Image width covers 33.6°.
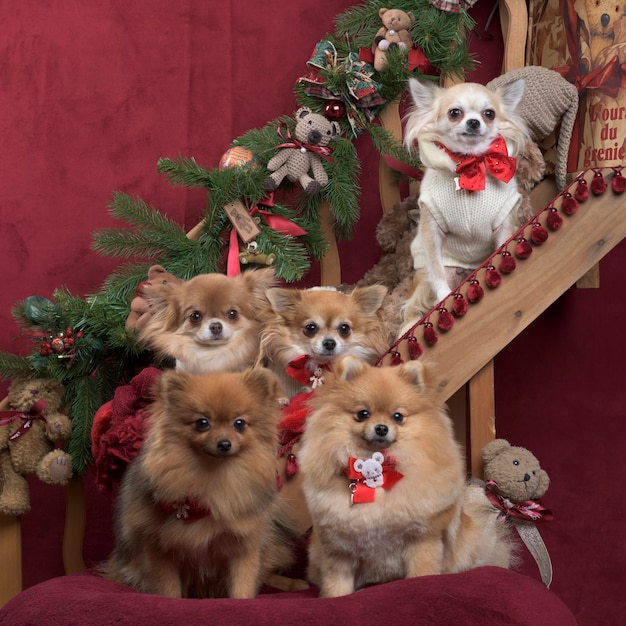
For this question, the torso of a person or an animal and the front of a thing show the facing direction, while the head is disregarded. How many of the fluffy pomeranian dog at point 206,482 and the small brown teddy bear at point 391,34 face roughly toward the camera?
2

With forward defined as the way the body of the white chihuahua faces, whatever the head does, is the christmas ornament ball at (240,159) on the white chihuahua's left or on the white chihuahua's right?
on the white chihuahua's right

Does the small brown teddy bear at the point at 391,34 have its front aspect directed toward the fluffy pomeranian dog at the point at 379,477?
yes

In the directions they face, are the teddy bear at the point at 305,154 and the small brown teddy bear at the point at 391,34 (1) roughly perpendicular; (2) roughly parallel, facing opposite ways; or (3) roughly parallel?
roughly parallel

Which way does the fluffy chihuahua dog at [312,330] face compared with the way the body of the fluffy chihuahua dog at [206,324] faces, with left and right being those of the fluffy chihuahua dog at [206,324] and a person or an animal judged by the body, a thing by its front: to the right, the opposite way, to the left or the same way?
the same way

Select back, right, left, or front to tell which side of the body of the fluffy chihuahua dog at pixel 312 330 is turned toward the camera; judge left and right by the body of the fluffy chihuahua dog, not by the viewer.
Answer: front

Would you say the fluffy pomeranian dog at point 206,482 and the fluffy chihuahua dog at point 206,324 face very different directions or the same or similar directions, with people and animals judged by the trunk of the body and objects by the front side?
same or similar directions

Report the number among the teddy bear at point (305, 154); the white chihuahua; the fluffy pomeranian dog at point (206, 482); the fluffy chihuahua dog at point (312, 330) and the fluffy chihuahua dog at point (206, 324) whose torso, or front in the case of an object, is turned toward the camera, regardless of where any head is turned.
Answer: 5

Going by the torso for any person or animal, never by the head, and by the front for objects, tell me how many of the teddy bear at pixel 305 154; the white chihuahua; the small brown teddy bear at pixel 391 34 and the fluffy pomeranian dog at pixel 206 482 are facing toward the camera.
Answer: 4

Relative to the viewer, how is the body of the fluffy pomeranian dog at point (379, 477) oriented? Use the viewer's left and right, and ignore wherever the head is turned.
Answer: facing the viewer and to the left of the viewer

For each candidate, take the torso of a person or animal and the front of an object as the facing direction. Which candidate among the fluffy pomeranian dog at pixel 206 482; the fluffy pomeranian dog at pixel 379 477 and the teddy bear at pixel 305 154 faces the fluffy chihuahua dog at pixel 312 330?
the teddy bear

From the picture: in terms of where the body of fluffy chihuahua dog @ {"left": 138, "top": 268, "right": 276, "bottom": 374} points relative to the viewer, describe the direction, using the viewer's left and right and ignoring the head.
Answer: facing the viewer
